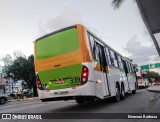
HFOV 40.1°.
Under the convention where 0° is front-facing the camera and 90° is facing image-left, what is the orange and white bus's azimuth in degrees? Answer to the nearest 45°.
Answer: approximately 225°
